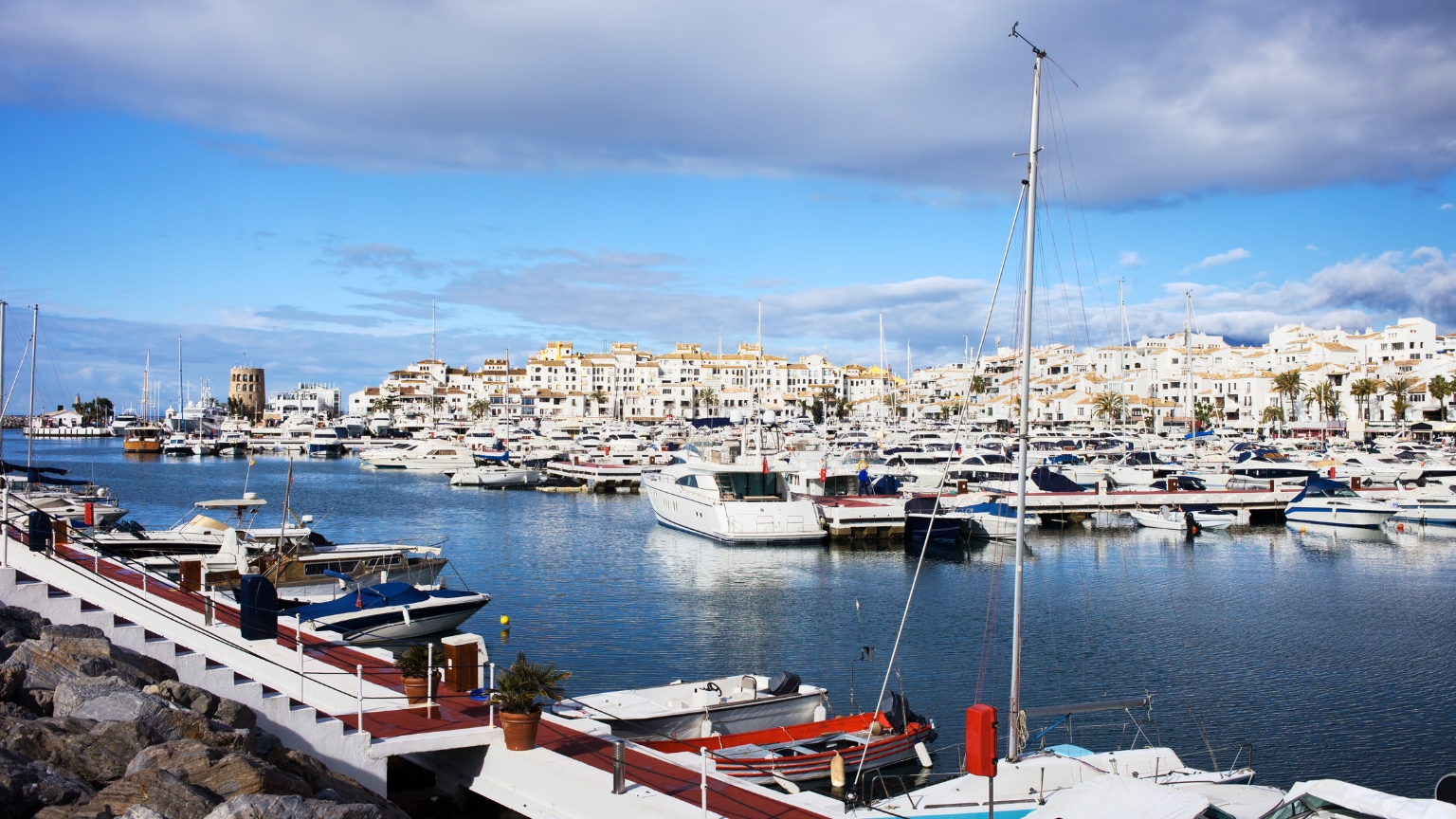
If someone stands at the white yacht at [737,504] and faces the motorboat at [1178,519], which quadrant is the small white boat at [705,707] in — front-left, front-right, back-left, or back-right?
back-right

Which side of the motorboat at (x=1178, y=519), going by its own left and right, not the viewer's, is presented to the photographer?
left

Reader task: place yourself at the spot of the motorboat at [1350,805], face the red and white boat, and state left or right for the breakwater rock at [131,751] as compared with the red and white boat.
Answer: left

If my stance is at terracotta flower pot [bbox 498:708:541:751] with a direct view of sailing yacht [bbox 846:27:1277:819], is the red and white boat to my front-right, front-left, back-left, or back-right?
front-left

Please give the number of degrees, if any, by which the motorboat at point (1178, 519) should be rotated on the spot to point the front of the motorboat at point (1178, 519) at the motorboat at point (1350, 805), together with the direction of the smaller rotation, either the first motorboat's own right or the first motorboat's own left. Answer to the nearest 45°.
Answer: approximately 90° to the first motorboat's own left

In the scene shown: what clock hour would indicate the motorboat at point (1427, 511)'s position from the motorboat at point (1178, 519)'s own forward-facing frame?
the motorboat at point (1427, 511) is roughly at 5 o'clock from the motorboat at point (1178, 519).

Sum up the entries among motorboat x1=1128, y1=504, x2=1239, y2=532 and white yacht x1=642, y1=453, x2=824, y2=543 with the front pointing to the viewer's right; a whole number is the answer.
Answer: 0

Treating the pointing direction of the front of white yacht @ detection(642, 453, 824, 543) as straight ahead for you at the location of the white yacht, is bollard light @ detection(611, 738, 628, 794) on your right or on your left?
on your left

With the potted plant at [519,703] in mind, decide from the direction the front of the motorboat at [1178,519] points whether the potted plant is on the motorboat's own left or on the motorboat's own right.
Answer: on the motorboat's own left
